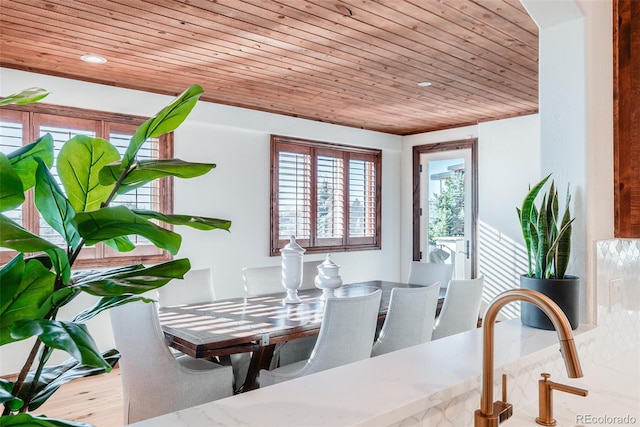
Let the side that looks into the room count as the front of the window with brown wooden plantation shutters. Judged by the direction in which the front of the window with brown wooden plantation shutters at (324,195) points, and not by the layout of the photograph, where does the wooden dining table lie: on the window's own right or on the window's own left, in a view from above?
on the window's own right

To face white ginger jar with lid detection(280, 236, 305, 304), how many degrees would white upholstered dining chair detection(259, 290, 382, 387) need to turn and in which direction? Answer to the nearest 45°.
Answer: approximately 45° to its right

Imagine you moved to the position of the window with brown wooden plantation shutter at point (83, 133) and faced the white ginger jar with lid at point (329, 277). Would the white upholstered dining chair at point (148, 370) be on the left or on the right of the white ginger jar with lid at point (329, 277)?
right

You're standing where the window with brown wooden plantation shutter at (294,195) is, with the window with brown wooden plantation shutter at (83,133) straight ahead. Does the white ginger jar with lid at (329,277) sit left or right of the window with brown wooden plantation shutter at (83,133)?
left

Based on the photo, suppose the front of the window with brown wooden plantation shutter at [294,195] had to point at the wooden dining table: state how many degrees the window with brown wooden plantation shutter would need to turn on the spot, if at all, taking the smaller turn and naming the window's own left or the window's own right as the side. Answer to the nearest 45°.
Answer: approximately 45° to the window's own right

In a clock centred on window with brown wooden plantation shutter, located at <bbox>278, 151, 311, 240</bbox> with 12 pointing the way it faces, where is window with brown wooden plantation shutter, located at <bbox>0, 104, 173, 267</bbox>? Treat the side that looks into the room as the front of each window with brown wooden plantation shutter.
window with brown wooden plantation shutter, located at <bbox>0, 104, 173, 267</bbox> is roughly at 3 o'clock from window with brown wooden plantation shutter, located at <bbox>278, 151, 311, 240</bbox>.

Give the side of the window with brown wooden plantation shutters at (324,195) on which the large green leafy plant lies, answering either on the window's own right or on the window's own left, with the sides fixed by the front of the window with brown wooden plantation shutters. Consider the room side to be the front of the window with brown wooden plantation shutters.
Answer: on the window's own right

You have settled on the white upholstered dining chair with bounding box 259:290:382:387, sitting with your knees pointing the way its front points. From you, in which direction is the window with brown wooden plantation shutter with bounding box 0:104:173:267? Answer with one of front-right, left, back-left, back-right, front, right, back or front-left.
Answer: front

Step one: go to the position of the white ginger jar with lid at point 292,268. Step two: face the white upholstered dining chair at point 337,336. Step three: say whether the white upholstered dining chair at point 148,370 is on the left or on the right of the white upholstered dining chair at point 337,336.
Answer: right

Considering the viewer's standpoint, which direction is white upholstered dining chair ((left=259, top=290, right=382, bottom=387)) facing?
facing away from the viewer and to the left of the viewer

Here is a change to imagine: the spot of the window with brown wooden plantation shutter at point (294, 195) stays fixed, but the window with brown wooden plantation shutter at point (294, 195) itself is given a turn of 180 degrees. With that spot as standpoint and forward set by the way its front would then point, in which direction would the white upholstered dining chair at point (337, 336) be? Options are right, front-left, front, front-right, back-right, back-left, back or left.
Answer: back-left

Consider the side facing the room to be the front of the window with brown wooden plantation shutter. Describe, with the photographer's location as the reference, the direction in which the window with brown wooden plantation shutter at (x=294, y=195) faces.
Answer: facing the viewer and to the right of the viewer

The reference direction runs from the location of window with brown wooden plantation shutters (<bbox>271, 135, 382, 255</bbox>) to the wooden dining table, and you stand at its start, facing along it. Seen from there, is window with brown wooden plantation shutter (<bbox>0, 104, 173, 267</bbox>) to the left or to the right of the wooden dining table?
right

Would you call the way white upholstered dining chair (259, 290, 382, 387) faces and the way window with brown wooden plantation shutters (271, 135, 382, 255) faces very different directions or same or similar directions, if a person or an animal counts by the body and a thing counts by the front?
very different directions
